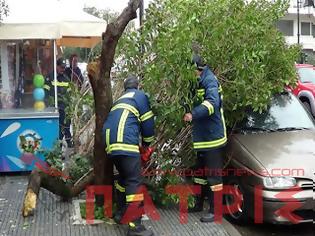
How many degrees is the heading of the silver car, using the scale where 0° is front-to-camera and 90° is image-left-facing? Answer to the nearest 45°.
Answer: approximately 315°

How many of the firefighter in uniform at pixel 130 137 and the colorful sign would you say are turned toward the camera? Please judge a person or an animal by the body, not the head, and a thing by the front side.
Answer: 1

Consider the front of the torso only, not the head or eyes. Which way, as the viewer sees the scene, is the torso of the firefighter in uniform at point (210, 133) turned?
to the viewer's left

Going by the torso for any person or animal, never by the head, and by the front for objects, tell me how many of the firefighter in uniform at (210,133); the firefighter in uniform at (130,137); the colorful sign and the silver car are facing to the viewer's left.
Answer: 1

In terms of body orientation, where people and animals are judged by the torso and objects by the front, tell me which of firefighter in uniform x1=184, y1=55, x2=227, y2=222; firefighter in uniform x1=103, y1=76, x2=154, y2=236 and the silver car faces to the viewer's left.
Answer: firefighter in uniform x1=184, y1=55, x2=227, y2=222

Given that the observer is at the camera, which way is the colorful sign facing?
facing the viewer

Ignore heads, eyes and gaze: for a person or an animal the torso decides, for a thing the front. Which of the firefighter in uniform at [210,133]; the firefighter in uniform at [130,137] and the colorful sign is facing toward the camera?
the colorful sign

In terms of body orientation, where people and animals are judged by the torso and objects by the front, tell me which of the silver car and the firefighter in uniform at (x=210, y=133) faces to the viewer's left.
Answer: the firefighter in uniform

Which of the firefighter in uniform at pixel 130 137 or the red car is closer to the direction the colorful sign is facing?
the firefighter in uniform

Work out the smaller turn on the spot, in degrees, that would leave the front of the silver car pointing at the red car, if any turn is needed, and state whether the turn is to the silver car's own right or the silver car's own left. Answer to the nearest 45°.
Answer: approximately 135° to the silver car's own left

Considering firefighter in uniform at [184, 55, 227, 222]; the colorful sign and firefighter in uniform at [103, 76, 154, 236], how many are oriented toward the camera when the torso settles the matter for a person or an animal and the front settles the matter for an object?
1
